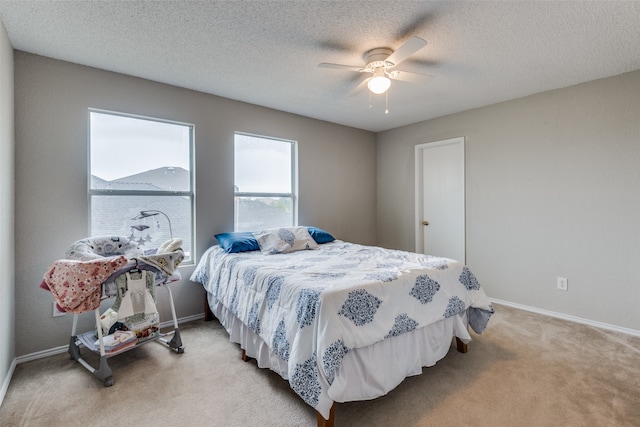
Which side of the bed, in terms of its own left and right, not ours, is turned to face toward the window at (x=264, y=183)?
back

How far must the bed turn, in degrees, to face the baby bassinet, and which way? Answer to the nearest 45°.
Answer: approximately 135° to its right

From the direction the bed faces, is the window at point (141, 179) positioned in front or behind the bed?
behind

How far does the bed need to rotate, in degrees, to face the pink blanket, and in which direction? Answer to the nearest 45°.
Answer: approximately 135° to its right

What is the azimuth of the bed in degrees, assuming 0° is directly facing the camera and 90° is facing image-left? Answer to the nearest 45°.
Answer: approximately 315°
